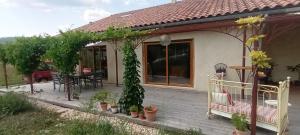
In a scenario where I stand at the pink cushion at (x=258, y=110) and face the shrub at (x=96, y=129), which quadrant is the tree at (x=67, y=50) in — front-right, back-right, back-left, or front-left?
front-right

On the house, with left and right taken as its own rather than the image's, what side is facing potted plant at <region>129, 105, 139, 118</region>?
front

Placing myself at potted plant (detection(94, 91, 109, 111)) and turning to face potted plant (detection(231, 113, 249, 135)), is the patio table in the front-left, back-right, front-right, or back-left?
back-left

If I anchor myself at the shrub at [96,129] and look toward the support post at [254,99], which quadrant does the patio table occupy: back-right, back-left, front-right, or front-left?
back-left

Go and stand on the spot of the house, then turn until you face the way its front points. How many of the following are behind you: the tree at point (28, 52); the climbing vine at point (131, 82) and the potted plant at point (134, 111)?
0

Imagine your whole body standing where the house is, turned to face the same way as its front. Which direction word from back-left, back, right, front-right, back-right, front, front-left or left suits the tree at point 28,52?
front-right

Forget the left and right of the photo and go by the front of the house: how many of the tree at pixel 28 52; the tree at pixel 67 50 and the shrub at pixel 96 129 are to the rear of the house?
0

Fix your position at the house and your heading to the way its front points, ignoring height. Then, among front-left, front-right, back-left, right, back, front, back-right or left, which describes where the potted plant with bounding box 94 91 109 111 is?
front

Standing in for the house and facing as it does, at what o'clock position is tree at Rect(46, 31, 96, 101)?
The tree is roughly at 1 o'clock from the house.

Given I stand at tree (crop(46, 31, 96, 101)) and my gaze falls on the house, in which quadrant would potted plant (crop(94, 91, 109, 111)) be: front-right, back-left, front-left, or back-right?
front-right

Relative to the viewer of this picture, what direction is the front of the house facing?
facing the viewer and to the left of the viewer

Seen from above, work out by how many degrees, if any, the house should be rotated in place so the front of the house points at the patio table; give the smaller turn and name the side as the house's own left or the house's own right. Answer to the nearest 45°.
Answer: approximately 45° to the house's own right
